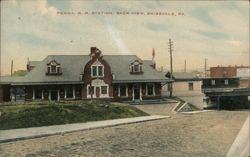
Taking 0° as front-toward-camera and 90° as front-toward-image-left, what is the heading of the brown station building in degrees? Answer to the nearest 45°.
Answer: approximately 0°

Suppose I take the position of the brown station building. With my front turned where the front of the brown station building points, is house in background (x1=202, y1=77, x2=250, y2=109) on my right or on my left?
on my left

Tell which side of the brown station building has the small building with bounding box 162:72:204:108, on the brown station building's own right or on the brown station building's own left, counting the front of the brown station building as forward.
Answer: on the brown station building's own left
